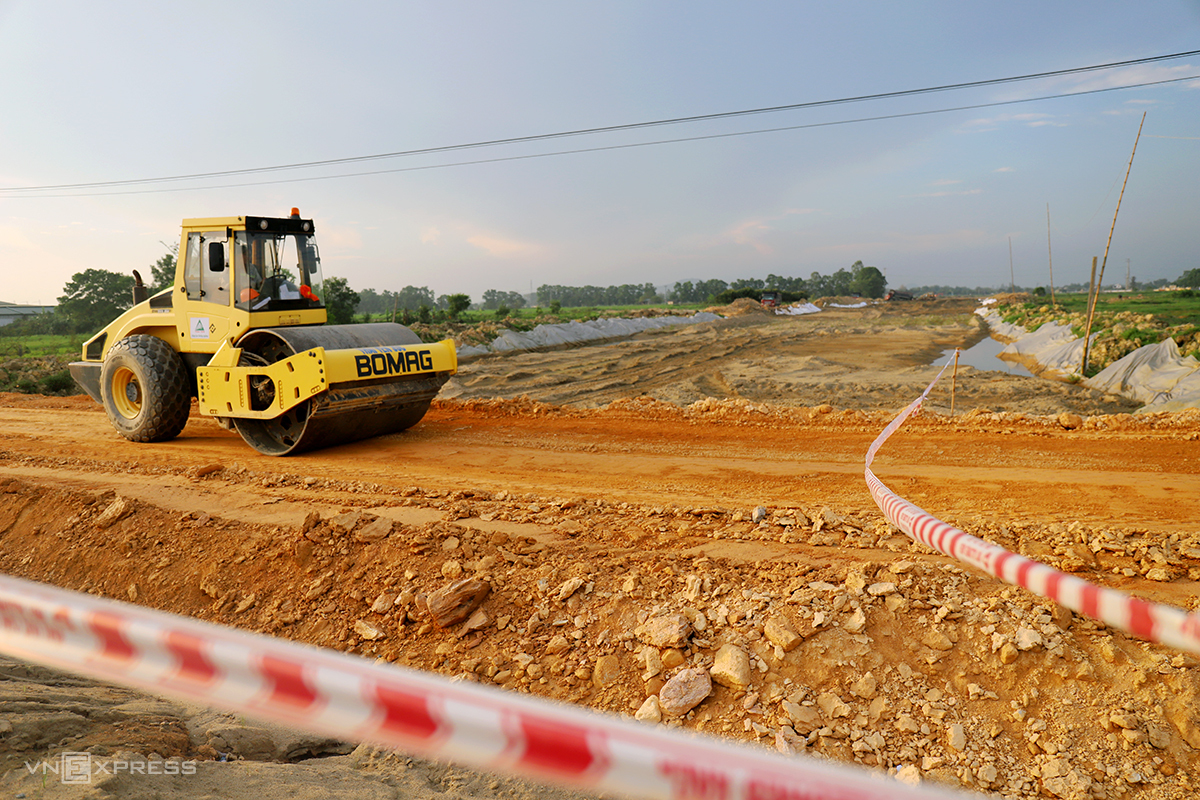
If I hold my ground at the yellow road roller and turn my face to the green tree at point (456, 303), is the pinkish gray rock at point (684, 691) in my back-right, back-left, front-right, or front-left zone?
back-right

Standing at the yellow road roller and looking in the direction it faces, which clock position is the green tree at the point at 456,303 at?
The green tree is roughly at 8 o'clock from the yellow road roller.

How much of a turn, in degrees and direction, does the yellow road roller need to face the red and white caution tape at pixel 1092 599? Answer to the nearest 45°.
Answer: approximately 45° to its right

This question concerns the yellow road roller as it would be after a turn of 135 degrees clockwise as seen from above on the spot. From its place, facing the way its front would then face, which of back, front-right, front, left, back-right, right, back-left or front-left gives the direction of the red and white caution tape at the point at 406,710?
left

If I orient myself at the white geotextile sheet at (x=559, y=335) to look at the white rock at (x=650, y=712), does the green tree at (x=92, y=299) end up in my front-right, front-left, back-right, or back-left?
back-right

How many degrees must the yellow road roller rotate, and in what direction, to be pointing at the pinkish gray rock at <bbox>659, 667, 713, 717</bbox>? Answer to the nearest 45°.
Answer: approximately 45° to its right

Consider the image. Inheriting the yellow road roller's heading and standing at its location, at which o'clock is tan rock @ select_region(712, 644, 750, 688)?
The tan rock is roughly at 1 o'clock from the yellow road roller.

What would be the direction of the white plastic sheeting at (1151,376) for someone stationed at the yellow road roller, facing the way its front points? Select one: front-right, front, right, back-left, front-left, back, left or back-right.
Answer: front-left

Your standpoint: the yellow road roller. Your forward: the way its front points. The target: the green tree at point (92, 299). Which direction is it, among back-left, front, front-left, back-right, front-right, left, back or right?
back-left

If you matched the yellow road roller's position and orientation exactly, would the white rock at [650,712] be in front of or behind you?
in front

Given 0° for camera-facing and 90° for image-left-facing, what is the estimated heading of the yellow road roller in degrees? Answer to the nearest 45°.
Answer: approximately 315°

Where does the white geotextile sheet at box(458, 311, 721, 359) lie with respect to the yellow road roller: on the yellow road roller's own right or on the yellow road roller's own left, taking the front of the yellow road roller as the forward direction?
on the yellow road roller's own left

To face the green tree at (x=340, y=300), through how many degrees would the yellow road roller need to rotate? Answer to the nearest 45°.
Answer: approximately 135° to its left

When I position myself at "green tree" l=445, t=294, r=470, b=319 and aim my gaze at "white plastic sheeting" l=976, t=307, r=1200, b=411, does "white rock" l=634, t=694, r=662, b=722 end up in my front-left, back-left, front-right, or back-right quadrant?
front-right
